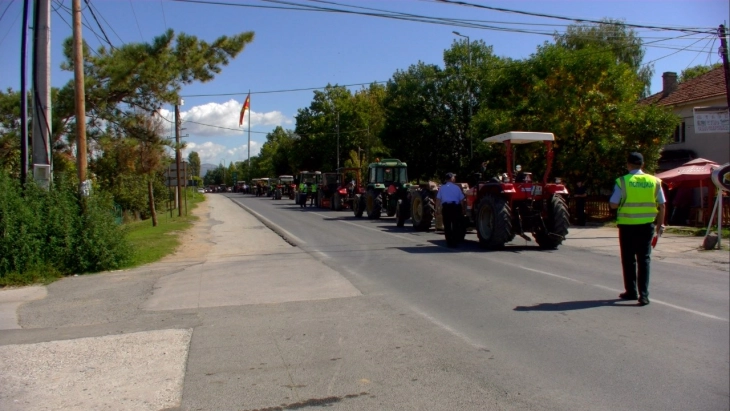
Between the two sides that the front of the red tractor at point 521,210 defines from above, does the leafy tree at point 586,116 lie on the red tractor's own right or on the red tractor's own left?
on the red tractor's own right

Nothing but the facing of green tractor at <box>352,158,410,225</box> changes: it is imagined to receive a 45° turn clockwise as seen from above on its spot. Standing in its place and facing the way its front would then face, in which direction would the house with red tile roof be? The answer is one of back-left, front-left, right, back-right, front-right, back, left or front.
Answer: right

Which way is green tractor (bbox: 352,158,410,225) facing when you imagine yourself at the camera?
facing away from the viewer and to the left of the viewer

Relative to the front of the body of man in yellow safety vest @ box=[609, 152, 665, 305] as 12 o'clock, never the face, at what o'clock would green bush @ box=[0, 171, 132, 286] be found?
The green bush is roughly at 9 o'clock from the man in yellow safety vest.

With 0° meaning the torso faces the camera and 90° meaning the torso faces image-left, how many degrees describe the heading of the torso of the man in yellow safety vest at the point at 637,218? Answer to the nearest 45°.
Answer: approximately 180°

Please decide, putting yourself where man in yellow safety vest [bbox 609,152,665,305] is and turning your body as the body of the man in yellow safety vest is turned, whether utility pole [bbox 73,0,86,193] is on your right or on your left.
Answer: on your left

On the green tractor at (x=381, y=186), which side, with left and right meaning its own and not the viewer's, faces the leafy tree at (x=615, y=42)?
right

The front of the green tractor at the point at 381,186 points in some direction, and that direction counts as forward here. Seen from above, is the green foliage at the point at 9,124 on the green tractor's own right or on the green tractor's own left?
on the green tractor's own left

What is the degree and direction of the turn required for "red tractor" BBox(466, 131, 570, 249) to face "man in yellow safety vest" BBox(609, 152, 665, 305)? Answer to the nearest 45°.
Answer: approximately 135° to its left

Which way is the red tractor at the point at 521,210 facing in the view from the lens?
facing away from the viewer and to the left of the viewer
